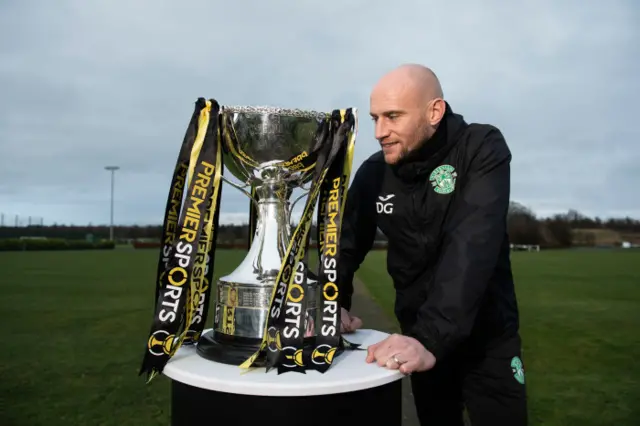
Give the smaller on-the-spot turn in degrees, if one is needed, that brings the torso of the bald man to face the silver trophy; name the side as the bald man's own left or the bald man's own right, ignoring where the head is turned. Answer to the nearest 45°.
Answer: approximately 45° to the bald man's own right

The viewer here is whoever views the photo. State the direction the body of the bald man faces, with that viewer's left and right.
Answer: facing the viewer and to the left of the viewer

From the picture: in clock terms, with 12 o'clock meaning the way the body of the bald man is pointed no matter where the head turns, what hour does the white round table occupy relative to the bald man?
The white round table is roughly at 12 o'clock from the bald man.
